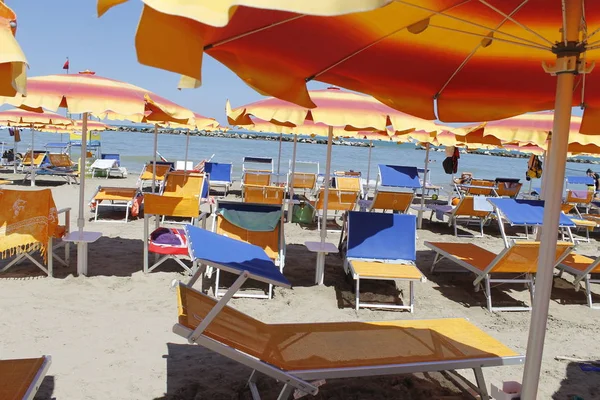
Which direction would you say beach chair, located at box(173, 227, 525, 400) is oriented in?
to the viewer's right

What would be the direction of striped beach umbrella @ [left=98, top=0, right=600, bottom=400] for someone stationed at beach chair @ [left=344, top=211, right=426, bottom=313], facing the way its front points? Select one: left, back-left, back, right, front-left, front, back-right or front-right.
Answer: front

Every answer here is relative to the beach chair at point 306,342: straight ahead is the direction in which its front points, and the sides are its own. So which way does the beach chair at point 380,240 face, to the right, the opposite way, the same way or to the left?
to the right

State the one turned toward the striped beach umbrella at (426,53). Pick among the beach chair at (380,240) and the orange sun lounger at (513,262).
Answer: the beach chair

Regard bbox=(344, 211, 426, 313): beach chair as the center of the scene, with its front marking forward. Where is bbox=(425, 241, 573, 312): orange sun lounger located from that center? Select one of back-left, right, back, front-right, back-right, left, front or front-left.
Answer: left

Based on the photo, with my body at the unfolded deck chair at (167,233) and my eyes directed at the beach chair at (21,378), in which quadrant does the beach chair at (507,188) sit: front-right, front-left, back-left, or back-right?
back-left

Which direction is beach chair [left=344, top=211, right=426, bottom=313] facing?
toward the camera
